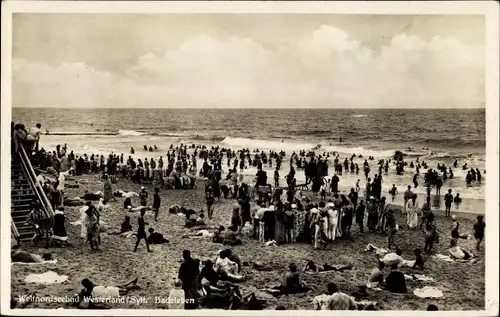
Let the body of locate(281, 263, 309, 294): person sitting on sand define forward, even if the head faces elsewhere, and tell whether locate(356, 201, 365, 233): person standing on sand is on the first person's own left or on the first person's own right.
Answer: on the first person's own right

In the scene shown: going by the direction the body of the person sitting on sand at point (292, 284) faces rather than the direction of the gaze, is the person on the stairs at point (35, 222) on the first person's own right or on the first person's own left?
on the first person's own left

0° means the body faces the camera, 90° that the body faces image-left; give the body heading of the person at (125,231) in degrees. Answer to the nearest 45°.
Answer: approximately 90°
